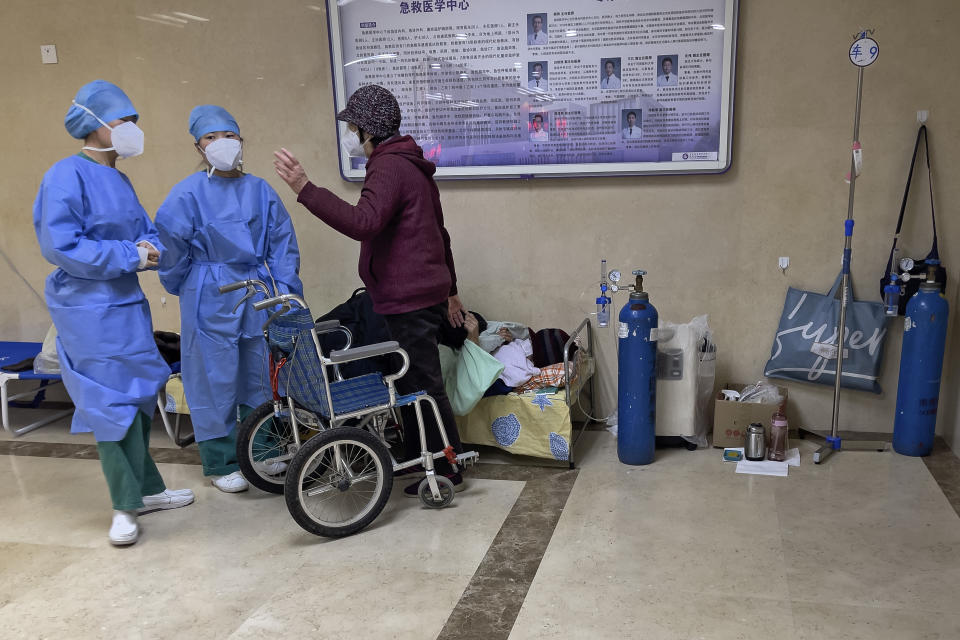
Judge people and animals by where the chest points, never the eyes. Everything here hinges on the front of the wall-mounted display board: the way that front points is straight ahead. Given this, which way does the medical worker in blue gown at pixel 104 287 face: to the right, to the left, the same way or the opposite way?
to the left

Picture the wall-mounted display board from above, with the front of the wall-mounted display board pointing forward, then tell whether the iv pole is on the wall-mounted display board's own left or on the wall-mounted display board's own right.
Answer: on the wall-mounted display board's own left

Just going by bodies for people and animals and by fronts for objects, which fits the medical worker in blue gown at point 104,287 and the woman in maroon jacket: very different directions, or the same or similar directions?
very different directions

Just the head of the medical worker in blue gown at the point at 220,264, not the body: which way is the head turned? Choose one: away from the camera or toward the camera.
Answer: toward the camera

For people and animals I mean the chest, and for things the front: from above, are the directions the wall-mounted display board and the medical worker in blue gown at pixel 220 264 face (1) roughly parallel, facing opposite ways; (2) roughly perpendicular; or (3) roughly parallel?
roughly parallel

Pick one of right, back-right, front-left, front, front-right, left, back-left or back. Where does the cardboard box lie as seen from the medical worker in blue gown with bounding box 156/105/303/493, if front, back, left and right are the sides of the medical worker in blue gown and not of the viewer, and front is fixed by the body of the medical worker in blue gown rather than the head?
left

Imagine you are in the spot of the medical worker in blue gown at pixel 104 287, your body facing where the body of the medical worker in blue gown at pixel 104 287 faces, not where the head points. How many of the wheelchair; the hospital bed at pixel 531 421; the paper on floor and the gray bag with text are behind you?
0

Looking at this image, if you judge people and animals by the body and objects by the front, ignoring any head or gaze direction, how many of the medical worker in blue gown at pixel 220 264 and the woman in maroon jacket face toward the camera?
1

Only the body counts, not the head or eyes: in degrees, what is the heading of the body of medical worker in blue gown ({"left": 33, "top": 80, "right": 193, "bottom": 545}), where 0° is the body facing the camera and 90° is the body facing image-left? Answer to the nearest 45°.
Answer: approximately 315°

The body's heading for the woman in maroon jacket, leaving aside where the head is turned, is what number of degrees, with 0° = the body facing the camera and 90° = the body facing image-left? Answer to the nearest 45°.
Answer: approximately 135°

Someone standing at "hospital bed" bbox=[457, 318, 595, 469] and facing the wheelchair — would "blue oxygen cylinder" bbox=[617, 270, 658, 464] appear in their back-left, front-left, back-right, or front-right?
back-left

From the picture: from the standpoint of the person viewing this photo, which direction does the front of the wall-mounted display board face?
facing the viewer

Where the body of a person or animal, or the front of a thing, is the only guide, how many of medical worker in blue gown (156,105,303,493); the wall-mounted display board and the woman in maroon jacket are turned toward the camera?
2

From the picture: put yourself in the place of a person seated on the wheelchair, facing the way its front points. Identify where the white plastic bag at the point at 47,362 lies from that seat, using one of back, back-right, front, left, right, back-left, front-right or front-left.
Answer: left

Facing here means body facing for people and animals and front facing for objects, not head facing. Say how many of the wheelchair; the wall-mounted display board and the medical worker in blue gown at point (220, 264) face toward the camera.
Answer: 2

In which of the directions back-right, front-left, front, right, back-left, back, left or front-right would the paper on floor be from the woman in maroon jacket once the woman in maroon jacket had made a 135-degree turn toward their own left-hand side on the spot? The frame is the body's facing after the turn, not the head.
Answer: left
